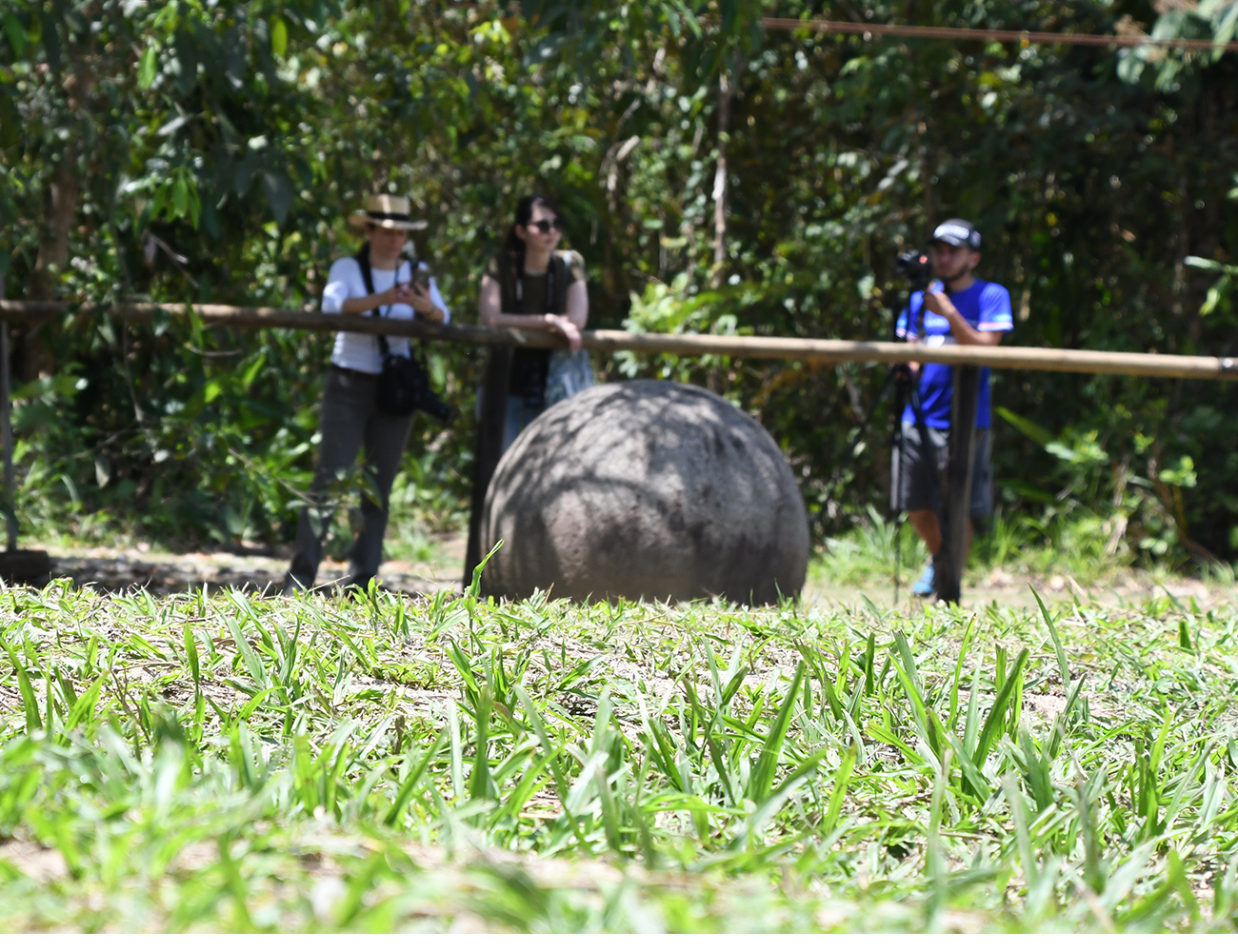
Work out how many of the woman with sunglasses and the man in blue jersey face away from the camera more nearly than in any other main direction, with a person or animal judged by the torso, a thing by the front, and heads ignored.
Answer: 0

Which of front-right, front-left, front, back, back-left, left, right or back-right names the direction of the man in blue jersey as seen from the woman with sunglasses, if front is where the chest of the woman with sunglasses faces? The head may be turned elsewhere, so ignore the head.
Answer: left

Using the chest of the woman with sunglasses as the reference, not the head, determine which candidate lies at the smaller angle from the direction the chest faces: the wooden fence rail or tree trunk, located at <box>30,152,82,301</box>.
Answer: the wooden fence rail

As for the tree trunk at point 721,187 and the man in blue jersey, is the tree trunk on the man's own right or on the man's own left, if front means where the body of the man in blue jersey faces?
on the man's own right

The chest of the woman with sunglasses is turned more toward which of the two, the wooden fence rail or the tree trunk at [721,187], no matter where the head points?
the wooden fence rail

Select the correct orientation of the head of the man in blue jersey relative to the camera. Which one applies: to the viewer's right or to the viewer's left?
to the viewer's left

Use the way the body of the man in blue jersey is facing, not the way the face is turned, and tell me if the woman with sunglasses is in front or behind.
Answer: in front

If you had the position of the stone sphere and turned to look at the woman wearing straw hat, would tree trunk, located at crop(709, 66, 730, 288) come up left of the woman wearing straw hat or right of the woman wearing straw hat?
right

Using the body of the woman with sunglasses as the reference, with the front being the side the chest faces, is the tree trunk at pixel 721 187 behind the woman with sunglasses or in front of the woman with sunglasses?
behind

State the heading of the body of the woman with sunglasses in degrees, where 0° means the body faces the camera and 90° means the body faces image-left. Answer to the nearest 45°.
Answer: approximately 0°

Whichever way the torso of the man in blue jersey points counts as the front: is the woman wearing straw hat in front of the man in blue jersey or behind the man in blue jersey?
in front

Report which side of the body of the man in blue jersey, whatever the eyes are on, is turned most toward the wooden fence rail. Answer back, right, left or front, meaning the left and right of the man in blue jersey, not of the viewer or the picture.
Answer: front

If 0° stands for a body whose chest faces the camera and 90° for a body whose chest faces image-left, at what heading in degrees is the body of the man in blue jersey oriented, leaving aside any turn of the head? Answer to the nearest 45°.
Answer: approximately 45°
